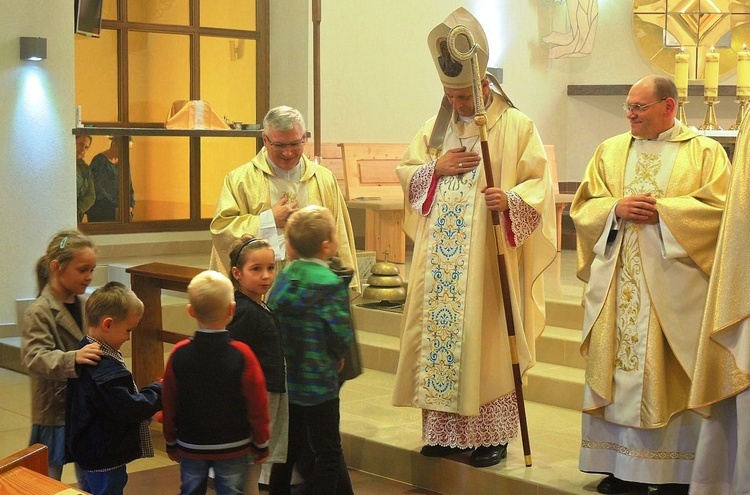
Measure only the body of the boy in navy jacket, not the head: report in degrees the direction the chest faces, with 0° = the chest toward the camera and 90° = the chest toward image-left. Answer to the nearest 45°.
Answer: approximately 270°

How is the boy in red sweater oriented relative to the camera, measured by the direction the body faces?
away from the camera

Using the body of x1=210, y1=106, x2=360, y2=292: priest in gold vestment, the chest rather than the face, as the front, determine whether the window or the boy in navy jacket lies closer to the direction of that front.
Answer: the boy in navy jacket

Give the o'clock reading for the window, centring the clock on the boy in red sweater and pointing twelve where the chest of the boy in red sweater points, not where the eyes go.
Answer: The window is roughly at 12 o'clock from the boy in red sweater.

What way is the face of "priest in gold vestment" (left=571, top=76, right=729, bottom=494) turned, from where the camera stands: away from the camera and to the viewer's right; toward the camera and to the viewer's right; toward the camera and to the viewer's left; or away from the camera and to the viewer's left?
toward the camera and to the viewer's left

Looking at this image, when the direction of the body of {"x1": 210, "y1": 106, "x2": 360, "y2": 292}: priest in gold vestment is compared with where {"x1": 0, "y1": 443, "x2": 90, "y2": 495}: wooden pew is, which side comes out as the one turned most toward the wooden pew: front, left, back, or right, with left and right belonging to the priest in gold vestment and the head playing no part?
front

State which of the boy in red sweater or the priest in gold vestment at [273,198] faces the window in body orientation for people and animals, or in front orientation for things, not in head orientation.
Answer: the boy in red sweater

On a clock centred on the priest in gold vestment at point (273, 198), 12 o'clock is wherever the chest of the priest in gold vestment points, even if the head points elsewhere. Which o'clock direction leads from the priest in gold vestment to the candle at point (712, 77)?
The candle is roughly at 8 o'clock from the priest in gold vestment.

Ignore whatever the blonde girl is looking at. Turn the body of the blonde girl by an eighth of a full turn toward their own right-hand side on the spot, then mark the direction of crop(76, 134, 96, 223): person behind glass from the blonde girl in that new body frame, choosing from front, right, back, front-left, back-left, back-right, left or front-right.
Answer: back-left

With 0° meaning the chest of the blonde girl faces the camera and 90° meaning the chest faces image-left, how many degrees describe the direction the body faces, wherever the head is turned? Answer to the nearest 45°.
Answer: approximately 270°

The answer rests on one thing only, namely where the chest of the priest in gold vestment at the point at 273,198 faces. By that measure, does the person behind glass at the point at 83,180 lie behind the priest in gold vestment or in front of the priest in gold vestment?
behind
